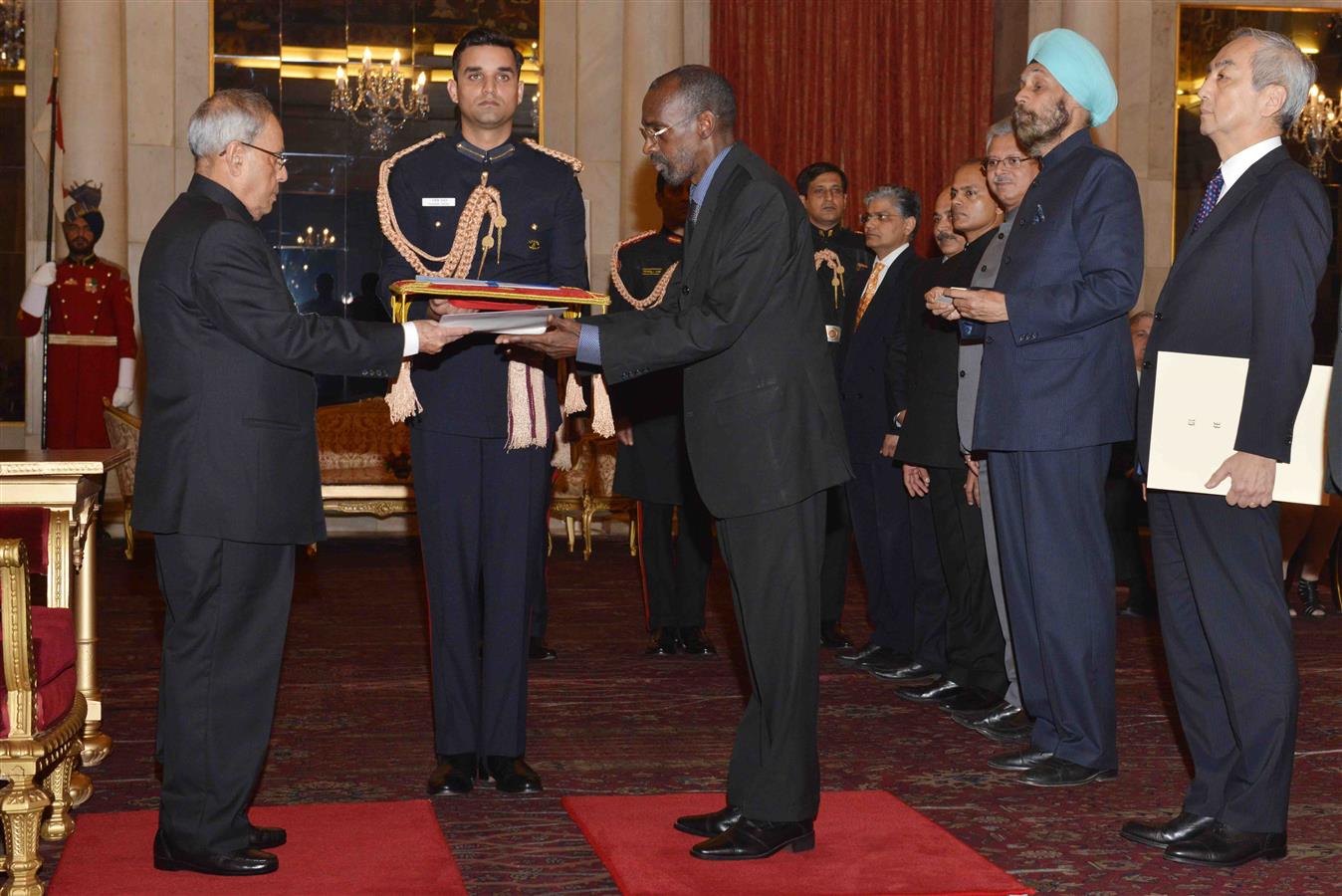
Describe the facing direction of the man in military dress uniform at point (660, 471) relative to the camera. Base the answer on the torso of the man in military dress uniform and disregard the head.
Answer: toward the camera

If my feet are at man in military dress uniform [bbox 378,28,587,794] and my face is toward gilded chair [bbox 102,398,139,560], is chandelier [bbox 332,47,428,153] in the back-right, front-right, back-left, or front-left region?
front-right

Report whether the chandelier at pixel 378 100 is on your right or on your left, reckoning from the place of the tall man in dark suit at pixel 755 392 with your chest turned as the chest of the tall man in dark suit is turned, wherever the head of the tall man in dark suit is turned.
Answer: on your right

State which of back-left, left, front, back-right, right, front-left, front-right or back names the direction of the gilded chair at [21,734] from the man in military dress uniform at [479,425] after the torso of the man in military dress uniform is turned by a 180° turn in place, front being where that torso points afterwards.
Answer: back-left

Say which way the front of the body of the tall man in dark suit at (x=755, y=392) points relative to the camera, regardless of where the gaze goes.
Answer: to the viewer's left

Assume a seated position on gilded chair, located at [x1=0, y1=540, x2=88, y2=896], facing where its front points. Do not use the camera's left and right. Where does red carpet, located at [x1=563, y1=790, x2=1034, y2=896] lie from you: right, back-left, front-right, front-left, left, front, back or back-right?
front

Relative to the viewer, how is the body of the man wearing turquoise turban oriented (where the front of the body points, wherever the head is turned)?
to the viewer's left

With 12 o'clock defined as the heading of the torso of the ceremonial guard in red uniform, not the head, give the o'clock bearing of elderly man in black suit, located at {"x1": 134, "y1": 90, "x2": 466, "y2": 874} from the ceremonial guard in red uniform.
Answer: The elderly man in black suit is roughly at 12 o'clock from the ceremonial guard in red uniform.

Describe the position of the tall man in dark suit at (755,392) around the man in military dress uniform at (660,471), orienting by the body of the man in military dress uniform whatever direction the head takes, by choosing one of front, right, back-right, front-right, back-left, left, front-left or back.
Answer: front

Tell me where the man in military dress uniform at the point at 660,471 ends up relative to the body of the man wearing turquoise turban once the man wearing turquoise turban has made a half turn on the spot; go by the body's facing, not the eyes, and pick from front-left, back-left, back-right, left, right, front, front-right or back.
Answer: back-left

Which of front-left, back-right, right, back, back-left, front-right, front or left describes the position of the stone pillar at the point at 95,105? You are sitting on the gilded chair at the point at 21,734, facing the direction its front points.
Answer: left

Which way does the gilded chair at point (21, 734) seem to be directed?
to the viewer's right

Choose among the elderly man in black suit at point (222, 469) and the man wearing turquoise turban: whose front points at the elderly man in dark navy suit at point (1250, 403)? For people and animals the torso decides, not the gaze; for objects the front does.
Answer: the elderly man in black suit at point (222, 469)

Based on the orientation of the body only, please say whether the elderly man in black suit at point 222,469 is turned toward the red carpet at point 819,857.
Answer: yes

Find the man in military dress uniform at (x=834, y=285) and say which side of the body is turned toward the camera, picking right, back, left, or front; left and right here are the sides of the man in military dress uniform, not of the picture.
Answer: front

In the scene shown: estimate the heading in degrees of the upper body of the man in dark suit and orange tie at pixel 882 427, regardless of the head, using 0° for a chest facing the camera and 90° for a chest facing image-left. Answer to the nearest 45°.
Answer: approximately 45°

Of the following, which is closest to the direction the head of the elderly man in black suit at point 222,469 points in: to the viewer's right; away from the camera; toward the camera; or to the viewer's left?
to the viewer's right
